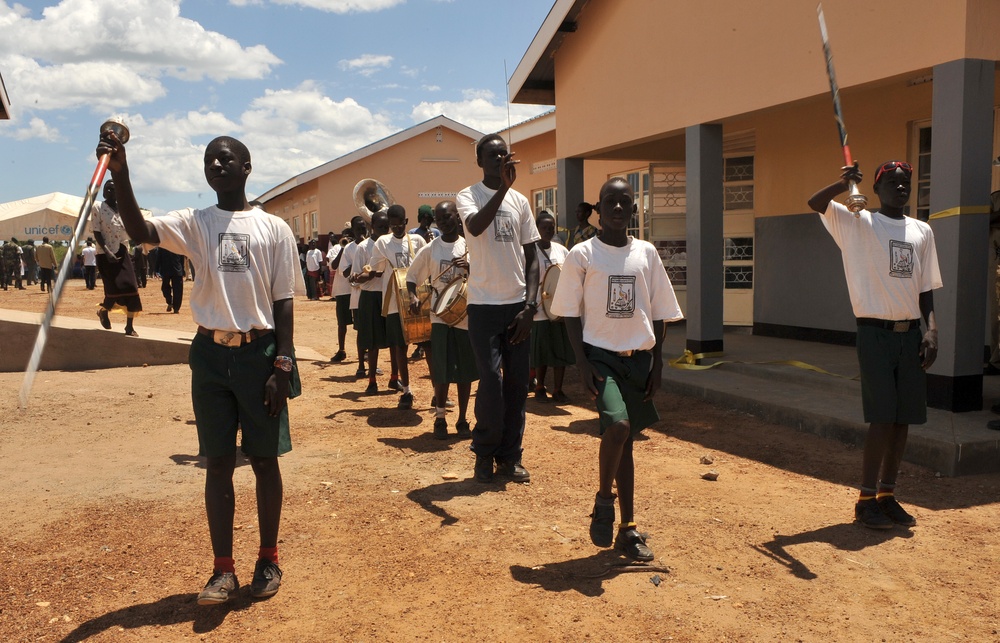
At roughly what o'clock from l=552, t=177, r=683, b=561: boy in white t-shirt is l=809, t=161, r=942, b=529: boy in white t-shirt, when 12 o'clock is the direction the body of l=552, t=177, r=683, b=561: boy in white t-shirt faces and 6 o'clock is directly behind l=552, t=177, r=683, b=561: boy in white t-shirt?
l=809, t=161, r=942, b=529: boy in white t-shirt is roughly at 8 o'clock from l=552, t=177, r=683, b=561: boy in white t-shirt.

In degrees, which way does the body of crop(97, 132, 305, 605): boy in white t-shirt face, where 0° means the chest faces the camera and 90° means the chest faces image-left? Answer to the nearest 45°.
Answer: approximately 0°

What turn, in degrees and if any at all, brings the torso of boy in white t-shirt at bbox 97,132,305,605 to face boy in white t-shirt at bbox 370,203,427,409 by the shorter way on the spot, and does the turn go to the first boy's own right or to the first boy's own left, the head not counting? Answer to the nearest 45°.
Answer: approximately 135° to the first boy's own left

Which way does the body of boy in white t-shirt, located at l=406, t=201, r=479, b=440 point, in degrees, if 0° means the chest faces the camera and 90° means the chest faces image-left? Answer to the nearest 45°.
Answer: approximately 0°

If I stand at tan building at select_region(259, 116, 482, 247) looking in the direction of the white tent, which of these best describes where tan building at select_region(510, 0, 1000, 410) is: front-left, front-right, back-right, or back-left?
back-left

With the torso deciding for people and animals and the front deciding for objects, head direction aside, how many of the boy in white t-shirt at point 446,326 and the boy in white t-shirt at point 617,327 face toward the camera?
2

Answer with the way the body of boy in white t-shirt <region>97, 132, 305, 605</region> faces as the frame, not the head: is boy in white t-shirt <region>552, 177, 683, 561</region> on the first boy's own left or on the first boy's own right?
on the first boy's own left
